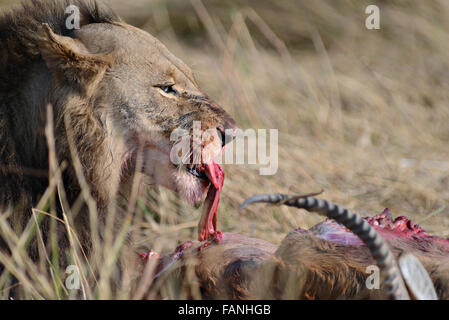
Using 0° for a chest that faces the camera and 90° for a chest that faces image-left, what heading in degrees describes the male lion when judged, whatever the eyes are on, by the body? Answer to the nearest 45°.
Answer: approximately 270°

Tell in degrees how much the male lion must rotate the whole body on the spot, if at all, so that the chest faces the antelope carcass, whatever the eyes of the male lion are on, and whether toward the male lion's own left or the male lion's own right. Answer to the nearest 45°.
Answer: approximately 45° to the male lion's own right
